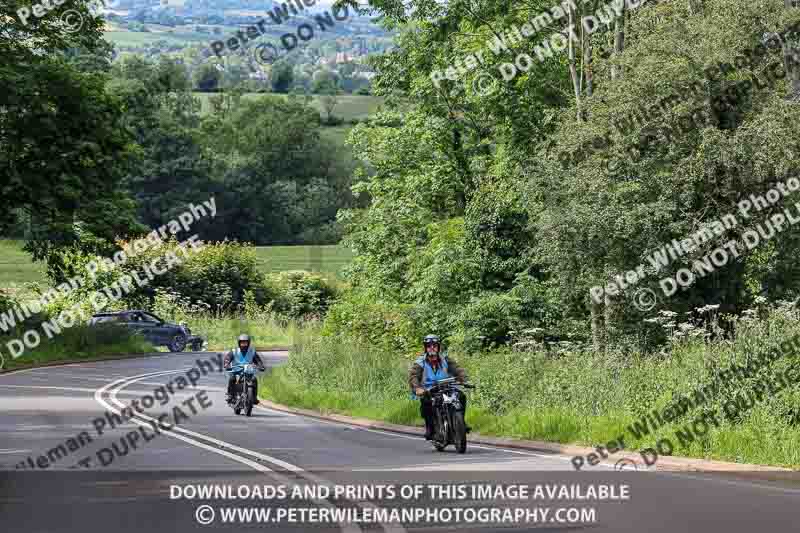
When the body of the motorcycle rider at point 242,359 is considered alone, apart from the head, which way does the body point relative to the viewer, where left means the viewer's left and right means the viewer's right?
facing the viewer

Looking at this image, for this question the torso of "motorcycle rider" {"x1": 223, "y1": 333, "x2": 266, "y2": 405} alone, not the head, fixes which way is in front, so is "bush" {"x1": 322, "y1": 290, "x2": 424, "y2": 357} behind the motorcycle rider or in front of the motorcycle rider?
behind

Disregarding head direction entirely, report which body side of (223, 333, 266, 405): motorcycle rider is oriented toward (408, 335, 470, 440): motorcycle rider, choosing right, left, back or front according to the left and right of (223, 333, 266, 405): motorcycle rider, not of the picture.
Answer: front

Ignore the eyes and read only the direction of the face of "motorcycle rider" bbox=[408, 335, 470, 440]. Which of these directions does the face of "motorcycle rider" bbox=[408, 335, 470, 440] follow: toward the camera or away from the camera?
toward the camera

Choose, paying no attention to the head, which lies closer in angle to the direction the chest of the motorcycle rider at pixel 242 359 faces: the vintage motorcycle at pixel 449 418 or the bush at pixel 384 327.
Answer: the vintage motorcycle

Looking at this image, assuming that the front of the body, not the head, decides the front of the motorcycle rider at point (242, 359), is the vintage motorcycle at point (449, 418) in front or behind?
in front

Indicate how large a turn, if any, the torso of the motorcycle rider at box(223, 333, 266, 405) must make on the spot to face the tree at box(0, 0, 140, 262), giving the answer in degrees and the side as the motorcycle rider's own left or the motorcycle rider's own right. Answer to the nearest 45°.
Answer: approximately 135° to the motorcycle rider's own right
